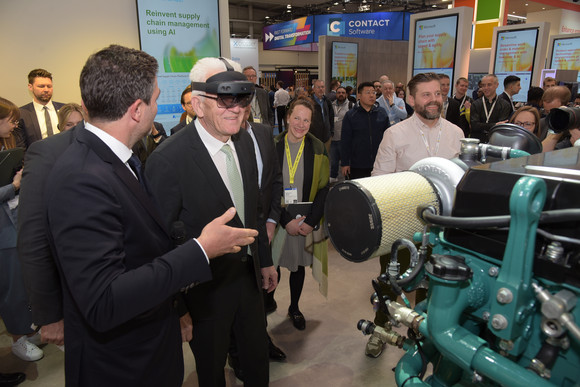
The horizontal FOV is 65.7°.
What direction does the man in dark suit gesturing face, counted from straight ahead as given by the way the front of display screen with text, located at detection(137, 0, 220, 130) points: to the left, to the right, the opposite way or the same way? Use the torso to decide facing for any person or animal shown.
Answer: to the left

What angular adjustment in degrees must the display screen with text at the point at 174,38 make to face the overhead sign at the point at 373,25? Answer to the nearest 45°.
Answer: approximately 135° to its left

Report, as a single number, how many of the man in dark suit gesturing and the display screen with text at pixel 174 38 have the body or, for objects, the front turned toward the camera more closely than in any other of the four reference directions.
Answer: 1

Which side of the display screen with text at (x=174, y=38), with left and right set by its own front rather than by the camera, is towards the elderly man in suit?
front

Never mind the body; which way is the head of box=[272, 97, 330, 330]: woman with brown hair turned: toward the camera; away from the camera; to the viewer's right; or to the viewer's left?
toward the camera

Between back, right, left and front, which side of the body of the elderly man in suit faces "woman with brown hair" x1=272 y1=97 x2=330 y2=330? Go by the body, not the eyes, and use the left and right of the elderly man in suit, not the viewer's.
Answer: left

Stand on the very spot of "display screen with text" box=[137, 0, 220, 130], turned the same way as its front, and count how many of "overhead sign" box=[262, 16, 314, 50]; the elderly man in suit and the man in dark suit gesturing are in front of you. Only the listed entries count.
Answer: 2

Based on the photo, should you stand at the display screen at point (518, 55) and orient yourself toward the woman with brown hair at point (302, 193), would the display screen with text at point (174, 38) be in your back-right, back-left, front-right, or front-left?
front-right

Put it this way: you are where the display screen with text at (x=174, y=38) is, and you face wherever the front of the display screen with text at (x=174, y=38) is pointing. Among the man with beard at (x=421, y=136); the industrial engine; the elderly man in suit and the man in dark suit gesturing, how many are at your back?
0

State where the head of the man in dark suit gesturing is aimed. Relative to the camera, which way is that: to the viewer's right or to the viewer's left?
to the viewer's right

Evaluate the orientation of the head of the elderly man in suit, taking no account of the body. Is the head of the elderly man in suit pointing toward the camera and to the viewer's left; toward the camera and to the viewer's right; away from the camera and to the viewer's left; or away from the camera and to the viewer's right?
toward the camera and to the viewer's right

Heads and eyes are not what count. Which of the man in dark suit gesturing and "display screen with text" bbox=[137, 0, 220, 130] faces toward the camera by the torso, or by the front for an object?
the display screen with text

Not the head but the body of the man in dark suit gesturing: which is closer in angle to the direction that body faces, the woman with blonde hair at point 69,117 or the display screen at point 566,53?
the display screen

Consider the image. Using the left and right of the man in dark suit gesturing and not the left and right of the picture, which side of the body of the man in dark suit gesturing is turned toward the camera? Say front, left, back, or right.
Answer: right

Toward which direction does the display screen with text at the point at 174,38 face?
toward the camera

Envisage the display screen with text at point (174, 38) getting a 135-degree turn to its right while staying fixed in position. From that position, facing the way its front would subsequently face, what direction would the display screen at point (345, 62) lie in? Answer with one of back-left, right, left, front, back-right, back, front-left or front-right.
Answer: right
